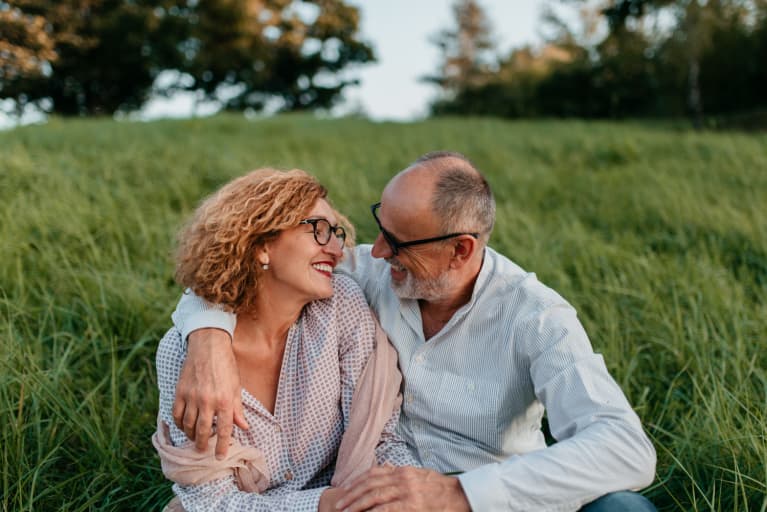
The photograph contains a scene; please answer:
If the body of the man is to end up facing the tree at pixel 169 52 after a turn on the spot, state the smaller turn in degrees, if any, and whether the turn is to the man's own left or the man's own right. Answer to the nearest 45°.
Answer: approximately 135° to the man's own right

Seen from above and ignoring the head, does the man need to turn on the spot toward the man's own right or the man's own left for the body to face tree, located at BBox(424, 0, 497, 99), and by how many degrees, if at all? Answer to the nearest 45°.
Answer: approximately 135° to the man's own right

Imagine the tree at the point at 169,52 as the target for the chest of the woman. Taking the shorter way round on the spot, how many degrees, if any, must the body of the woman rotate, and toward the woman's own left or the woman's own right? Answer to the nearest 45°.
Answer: approximately 180°

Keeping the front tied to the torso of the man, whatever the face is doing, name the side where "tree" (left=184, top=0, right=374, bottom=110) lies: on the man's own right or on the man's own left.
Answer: on the man's own right

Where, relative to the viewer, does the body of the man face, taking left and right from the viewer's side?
facing the viewer and to the left of the viewer

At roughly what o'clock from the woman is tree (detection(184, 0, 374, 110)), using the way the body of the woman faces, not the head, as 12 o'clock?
The tree is roughly at 6 o'clock from the woman.

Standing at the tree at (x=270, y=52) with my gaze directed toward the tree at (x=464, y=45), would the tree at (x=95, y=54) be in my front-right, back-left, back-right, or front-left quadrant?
back-left

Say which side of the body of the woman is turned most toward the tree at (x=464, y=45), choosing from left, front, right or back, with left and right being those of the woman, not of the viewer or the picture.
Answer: back

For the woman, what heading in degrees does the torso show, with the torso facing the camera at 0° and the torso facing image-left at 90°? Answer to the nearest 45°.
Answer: approximately 0°
